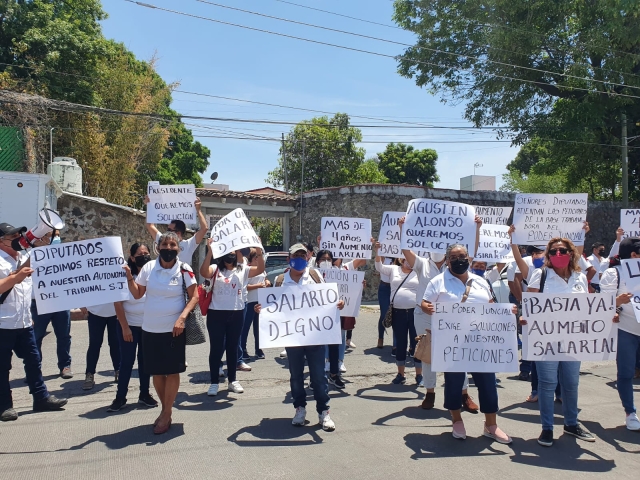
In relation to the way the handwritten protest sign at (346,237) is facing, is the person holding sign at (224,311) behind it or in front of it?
in front

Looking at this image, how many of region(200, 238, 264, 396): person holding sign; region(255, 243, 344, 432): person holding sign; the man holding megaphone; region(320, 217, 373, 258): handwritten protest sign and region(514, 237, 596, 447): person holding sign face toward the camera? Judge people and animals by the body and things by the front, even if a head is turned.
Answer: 4

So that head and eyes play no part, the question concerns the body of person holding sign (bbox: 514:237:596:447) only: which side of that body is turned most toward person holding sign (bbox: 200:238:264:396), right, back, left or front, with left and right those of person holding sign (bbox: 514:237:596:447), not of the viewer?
right

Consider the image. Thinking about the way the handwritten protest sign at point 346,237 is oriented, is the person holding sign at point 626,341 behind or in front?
in front

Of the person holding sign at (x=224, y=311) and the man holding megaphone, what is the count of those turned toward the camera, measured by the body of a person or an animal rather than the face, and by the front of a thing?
1

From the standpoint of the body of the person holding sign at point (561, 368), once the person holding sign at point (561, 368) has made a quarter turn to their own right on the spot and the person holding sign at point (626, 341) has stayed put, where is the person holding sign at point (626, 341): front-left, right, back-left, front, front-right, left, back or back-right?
back-right

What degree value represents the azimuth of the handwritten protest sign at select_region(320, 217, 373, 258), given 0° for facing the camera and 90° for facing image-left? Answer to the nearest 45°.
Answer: approximately 0°

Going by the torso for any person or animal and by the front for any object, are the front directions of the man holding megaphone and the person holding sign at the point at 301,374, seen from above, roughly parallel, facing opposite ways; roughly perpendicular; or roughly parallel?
roughly perpendicular

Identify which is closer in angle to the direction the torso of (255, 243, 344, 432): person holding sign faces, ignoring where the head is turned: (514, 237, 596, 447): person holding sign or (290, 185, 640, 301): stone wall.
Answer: the person holding sign

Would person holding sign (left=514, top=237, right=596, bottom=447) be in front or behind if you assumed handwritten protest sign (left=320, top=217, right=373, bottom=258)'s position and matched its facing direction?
in front

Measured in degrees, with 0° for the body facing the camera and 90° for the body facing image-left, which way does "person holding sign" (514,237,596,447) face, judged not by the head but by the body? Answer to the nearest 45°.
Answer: approximately 0°
